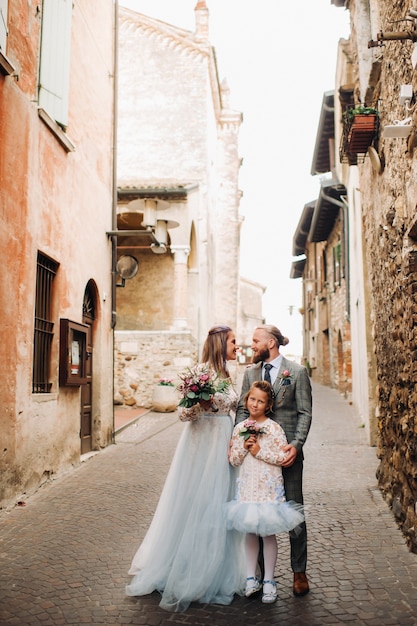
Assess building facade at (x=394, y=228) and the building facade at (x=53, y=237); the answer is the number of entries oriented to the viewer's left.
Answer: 1

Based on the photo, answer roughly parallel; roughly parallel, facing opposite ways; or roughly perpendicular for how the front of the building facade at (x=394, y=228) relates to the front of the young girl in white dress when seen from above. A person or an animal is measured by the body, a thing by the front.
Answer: roughly perpendicular

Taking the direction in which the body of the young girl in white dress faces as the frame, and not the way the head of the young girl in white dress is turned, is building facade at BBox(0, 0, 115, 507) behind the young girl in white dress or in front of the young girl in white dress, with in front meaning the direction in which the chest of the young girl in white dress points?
behind

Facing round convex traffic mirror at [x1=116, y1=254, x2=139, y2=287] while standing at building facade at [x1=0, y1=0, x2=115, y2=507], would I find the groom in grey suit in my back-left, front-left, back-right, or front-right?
back-right

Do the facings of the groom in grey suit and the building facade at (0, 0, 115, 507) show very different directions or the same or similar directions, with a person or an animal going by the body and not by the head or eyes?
very different directions

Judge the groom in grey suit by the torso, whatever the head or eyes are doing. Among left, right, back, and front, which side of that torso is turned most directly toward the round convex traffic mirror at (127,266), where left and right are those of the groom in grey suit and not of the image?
right

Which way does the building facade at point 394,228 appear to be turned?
to the viewer's left

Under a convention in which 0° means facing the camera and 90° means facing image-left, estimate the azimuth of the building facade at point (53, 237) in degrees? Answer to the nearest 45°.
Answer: approximately 270°

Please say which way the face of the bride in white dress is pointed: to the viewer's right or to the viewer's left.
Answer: to the viewer's right
